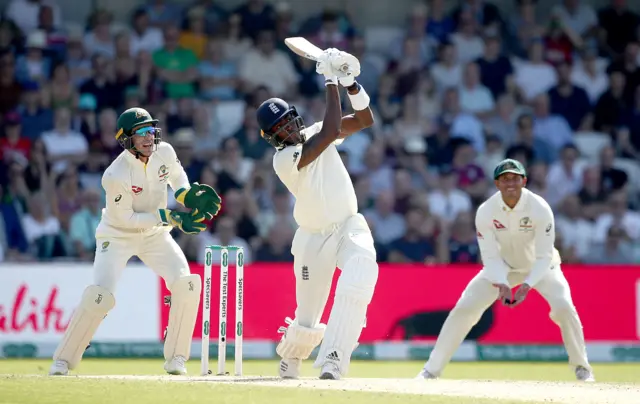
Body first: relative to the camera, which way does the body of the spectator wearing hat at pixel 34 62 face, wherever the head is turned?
toward the camera

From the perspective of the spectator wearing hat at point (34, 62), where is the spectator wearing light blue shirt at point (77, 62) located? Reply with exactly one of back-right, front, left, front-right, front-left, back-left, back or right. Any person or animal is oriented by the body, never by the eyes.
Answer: left

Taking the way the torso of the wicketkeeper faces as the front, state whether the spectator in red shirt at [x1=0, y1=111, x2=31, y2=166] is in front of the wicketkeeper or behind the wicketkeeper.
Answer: behind

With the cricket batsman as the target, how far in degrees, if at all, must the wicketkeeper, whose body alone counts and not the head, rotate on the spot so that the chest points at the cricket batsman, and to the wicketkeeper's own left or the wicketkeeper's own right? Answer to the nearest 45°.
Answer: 0° — they already face them

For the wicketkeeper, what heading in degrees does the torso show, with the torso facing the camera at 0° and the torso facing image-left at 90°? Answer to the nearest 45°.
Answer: approximately 315°

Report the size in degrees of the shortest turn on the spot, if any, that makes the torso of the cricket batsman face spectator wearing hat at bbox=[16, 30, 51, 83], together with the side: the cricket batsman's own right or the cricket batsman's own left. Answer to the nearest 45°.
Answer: approximately 180°

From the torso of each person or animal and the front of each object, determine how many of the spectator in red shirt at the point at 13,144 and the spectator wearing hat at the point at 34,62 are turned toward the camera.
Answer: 2

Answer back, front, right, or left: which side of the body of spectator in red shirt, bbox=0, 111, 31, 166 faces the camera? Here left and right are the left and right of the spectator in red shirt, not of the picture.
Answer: front

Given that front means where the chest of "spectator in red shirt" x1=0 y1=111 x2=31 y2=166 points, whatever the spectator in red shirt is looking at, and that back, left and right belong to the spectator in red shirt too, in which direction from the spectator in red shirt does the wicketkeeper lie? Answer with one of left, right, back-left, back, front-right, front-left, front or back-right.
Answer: front

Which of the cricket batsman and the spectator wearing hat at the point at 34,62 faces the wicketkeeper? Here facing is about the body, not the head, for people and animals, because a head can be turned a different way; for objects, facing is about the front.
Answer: the spectator wearing hat

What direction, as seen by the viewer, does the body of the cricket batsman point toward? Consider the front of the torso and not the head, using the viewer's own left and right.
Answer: facing the viewer and to the right of the viewer
